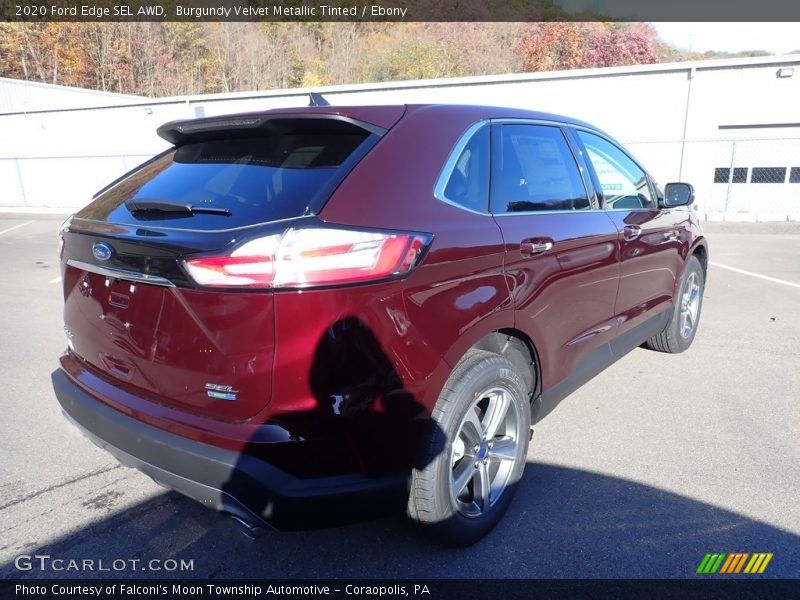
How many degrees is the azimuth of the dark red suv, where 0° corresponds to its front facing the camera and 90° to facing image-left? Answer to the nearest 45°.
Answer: approximately 225°

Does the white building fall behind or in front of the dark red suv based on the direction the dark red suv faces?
in front
